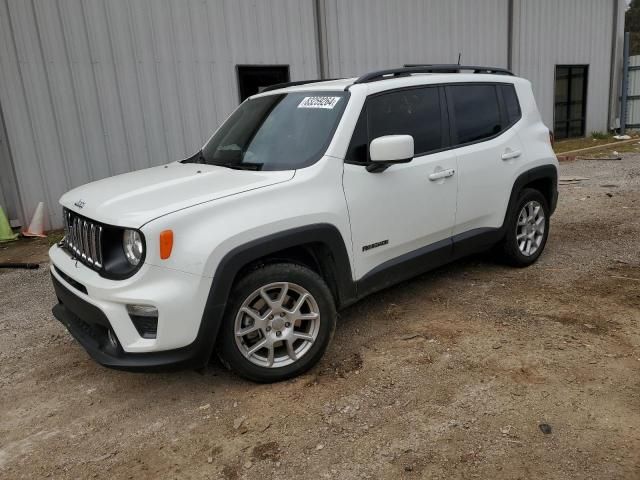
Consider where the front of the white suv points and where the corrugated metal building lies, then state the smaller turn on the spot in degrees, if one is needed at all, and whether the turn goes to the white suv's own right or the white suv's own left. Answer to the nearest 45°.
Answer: approximately 135° to the white suv's own right

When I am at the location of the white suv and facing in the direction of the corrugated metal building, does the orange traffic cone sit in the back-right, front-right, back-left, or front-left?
front-left

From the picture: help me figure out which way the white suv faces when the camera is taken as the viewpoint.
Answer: facing the viewer and to the left of the viewer

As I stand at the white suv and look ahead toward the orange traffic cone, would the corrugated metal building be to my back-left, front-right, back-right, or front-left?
front-right

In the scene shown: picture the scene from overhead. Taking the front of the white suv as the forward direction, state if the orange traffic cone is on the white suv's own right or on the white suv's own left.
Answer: on the white suv's own right

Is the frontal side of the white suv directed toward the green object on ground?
no
